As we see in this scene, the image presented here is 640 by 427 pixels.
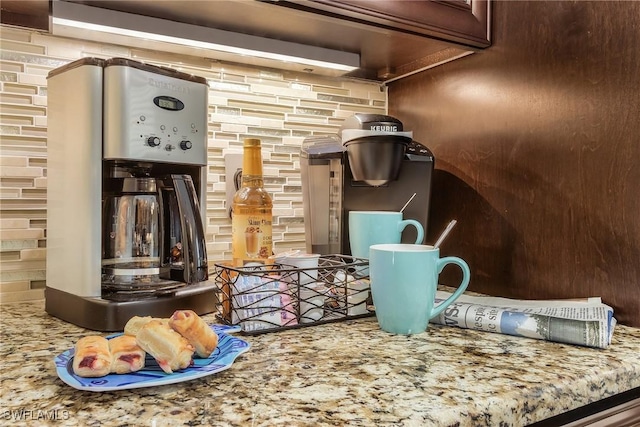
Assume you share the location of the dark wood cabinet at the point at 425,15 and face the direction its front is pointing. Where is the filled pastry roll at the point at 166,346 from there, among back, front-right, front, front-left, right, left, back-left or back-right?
right

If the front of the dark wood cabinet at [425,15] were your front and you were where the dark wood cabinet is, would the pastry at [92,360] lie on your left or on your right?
on your right

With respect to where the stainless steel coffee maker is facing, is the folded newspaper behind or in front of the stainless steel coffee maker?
in front

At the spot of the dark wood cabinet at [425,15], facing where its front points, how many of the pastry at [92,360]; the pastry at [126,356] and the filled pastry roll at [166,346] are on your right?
3

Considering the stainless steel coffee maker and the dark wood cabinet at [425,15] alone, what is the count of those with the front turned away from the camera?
0

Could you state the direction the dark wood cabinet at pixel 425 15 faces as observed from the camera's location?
facing the viewer and to the right of the viewer

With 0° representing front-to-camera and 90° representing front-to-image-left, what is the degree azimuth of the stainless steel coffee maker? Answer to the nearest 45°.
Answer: approximately 315°
